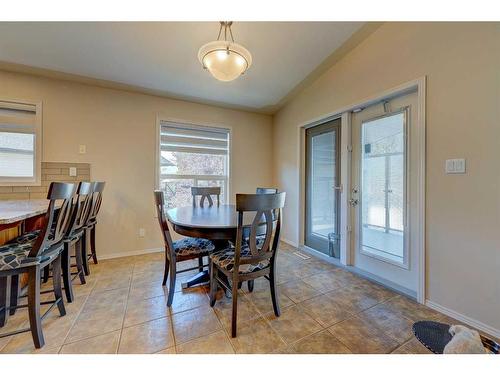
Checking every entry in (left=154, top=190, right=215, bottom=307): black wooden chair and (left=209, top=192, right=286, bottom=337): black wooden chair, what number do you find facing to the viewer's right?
1

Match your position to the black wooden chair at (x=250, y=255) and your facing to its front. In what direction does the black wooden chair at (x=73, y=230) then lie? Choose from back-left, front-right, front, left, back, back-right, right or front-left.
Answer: front-left

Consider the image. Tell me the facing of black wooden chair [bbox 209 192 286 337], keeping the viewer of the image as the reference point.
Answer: facing away from the viewer and to the left of the viewer

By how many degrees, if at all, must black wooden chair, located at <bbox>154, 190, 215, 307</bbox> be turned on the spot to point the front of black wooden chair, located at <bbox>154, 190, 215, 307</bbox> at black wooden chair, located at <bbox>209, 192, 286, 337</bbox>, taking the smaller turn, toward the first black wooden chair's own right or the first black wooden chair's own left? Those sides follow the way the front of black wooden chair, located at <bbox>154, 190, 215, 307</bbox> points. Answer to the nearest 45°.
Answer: approximately 45° to the first black wooden chair's own right

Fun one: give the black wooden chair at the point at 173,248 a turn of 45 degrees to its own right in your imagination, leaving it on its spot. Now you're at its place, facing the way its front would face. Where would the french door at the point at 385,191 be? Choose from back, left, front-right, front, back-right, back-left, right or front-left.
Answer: front-left

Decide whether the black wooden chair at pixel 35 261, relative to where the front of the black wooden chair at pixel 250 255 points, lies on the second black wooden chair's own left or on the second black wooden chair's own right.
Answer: on the second black wooden chair's own left

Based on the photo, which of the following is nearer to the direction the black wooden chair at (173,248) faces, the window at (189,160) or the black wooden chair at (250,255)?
the black wooden chair

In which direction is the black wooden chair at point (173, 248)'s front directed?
to the viewer's right

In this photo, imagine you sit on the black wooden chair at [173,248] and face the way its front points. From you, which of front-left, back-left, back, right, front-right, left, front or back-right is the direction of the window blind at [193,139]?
left

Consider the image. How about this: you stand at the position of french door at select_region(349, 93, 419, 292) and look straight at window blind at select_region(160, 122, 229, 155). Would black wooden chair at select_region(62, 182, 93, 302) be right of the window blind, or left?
left
